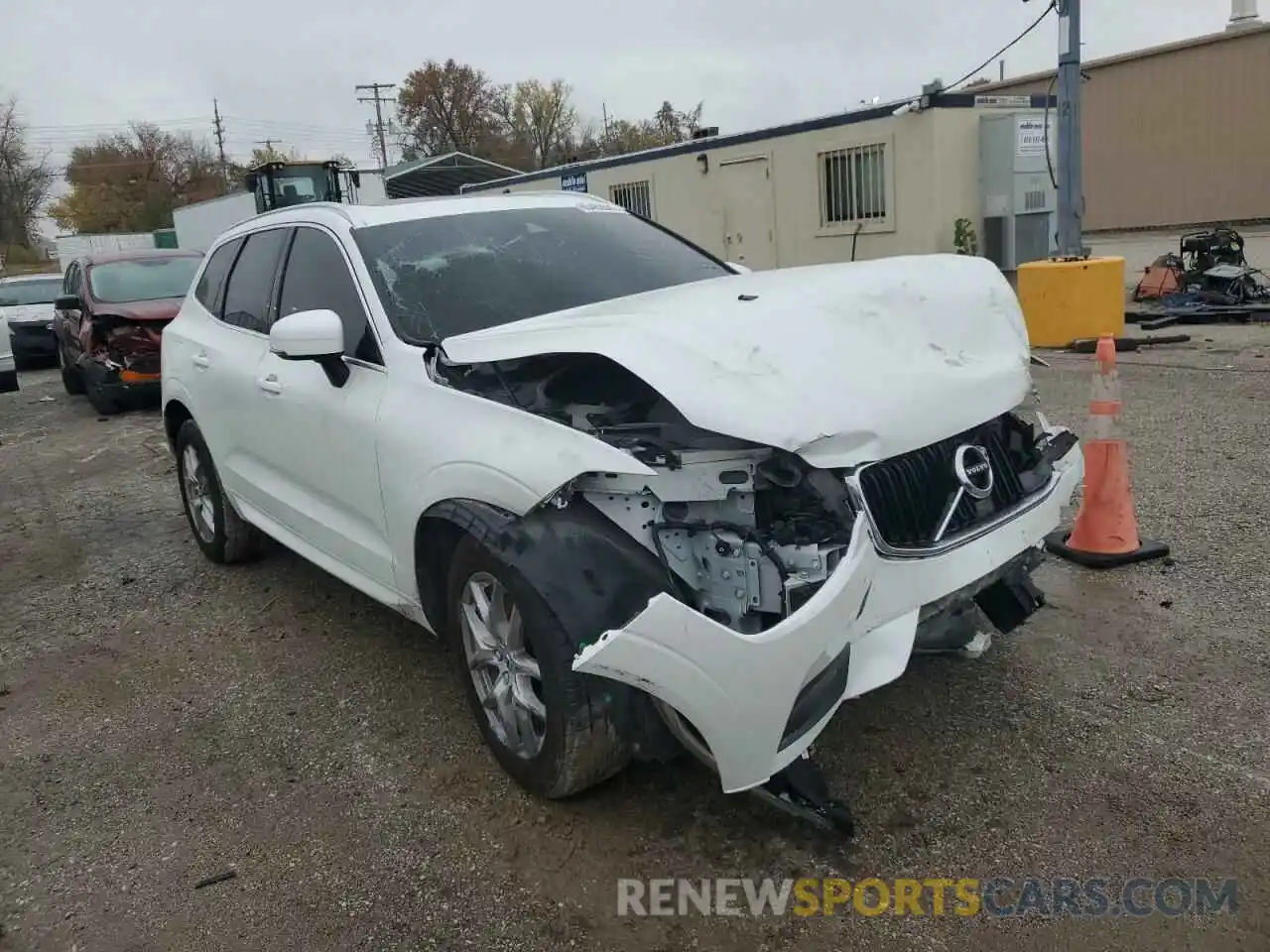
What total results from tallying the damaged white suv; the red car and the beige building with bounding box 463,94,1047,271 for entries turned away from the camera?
0

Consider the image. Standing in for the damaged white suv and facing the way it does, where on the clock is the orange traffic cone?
The orange traffic cone is roughly at 9 o'clock from the damaged white suv.

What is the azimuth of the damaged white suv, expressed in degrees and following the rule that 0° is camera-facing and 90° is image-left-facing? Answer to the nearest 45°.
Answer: approximately 315°

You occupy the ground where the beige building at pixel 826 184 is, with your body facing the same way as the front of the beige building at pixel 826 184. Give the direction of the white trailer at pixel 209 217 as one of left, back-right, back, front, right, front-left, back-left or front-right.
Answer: right

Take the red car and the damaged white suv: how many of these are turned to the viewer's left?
0

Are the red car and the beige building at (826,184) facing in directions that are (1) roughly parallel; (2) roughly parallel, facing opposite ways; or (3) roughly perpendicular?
roughly perpendicular

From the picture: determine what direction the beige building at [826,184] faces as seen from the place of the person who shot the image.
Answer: facing the viewer and to the left of the viewer

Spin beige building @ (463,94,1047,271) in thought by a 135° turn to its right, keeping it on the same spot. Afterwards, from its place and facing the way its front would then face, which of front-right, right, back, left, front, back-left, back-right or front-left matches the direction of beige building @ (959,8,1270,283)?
front-right

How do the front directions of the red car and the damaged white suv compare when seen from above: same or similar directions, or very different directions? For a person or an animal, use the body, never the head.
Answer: same or similar directions

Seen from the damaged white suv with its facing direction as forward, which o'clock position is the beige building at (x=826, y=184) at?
The beige building is roughly at 8 o'clock from the damaged white suv.

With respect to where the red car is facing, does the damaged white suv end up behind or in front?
in front

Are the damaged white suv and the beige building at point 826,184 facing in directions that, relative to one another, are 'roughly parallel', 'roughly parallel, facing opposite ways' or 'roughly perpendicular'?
roughly perpendicular

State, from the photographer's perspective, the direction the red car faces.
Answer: facing the viewer

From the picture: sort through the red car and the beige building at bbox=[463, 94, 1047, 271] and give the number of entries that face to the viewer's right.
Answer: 0
